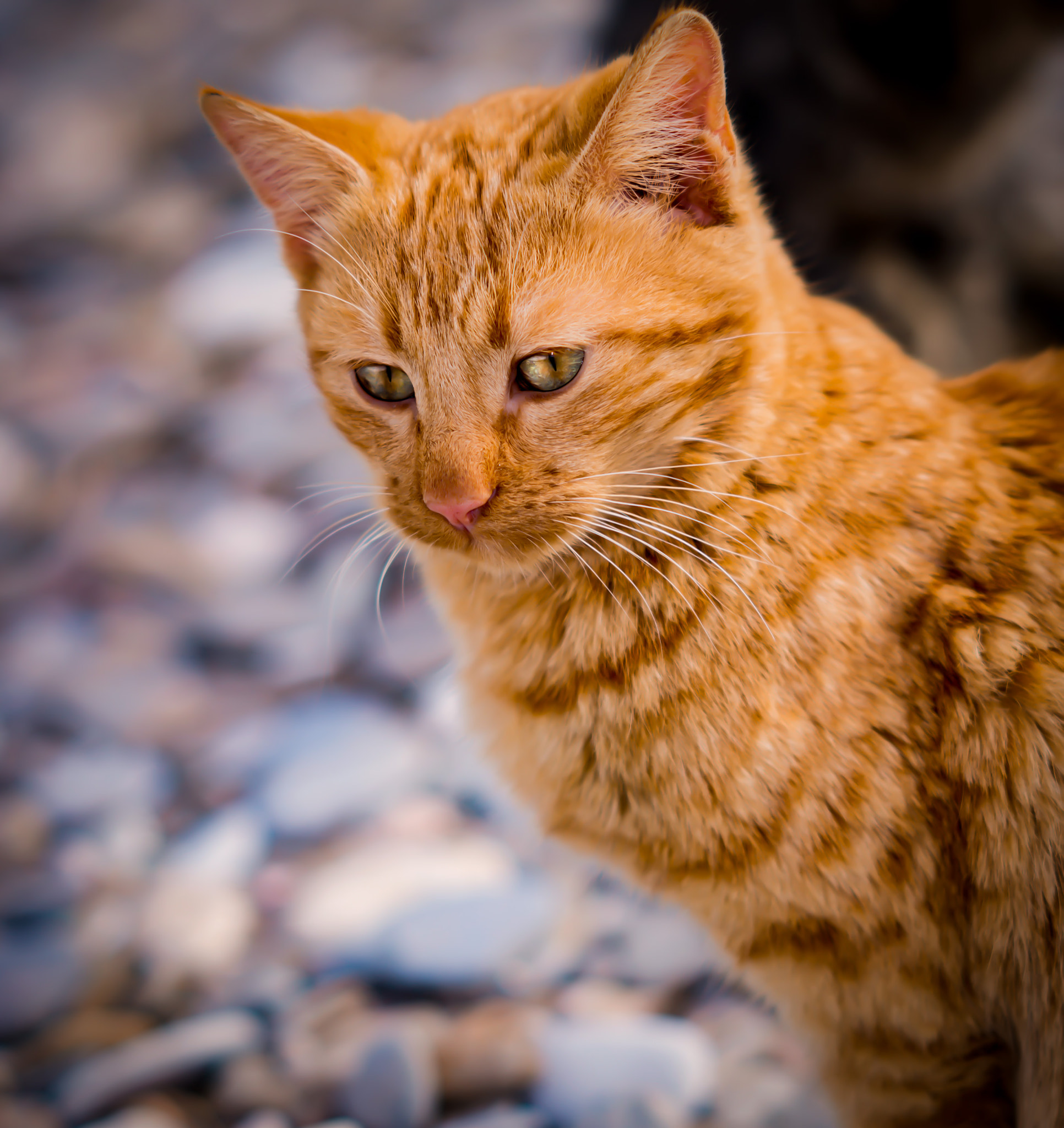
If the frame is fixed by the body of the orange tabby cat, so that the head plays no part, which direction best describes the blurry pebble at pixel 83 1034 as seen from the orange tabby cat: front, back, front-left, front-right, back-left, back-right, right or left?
front-right

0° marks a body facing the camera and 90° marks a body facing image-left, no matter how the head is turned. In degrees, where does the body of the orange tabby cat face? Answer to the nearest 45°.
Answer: approximately 45°

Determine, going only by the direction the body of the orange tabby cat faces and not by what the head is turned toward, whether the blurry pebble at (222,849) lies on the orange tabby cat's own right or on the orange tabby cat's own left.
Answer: on the orange tabby cat's own right

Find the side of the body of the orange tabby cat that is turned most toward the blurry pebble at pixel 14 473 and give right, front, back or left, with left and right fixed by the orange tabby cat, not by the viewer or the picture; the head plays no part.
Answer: right

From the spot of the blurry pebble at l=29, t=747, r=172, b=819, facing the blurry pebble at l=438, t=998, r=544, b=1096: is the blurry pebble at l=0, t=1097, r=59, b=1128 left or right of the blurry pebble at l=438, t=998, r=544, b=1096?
right

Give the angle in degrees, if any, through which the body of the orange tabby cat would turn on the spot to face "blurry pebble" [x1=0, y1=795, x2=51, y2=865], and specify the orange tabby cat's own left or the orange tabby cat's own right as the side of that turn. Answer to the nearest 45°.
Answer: approximately 45° to the orange tabby cat's own right

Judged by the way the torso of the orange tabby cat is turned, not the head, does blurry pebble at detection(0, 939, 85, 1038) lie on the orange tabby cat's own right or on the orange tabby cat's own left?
on the orange tabby cat's own right

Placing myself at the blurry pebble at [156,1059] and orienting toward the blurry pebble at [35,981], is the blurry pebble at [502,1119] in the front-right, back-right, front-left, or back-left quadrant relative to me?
back-right

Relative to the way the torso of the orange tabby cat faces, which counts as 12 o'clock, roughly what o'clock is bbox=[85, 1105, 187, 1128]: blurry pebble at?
The blurry pebble is roughly at 1 o'clock from the orange tabby cat.

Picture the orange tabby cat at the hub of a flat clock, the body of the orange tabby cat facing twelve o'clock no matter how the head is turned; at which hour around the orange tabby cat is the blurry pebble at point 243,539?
The blurry pebble is roughly at 3 o'clock from the orange tabby cat.
